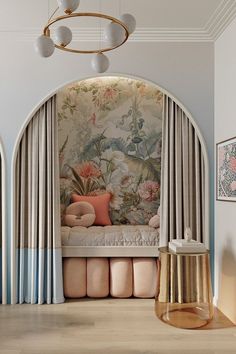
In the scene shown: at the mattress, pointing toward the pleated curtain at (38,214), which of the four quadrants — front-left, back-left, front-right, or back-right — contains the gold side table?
back-left

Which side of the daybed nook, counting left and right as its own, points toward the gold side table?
left

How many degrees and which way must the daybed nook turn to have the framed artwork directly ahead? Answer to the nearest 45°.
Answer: approximately 90° to its left

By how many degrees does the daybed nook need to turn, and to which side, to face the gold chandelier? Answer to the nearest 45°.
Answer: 0° — it already faces it

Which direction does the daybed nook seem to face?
toward the camera

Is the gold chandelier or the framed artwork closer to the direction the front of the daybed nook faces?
the gold chandelier

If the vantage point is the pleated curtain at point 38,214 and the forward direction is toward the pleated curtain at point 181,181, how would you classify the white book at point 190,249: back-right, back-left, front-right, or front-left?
front-right

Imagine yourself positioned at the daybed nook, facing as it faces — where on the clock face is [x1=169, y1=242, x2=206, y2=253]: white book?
The white book is roughly at 10 o'clock from the daybed nook.

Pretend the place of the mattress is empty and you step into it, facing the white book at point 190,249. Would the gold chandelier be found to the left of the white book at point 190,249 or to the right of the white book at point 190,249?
right
